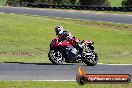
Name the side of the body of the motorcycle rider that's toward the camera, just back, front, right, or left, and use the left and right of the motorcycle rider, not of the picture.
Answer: left

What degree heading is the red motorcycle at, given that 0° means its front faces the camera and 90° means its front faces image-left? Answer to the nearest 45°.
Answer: approximately 90°
